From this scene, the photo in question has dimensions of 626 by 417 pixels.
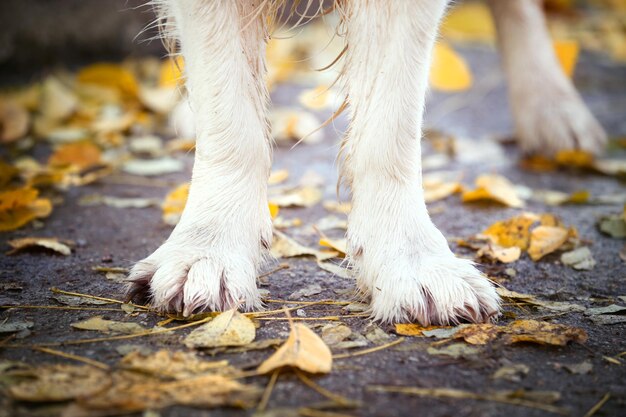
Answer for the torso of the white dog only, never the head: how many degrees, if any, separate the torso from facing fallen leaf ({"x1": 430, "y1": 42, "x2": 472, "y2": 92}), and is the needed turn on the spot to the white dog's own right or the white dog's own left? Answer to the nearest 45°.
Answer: approximately 180°

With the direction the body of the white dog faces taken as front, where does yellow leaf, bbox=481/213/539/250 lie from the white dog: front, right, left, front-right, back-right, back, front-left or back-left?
back-left

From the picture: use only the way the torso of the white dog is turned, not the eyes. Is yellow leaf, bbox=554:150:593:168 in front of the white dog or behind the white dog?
behind

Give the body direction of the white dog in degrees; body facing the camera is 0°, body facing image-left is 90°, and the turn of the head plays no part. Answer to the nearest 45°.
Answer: approximately 0°

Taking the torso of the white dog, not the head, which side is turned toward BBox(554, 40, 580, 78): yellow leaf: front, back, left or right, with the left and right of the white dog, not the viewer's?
back
